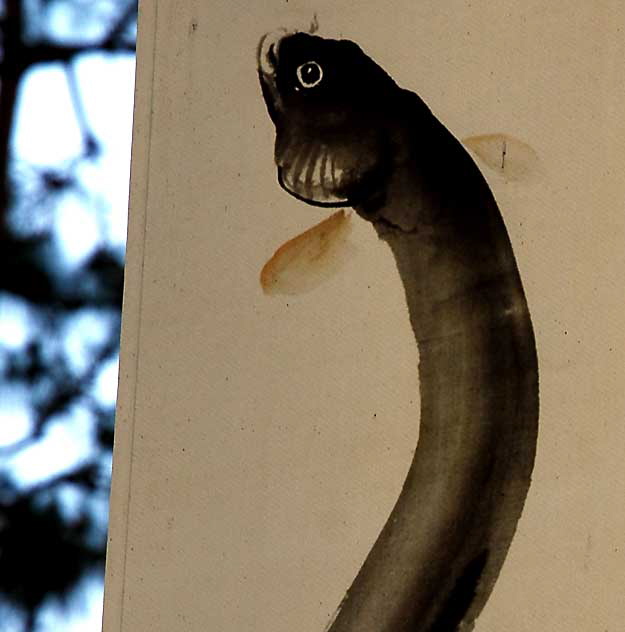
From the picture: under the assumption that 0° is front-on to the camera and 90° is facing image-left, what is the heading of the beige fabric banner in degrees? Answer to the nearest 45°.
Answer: approximately 0°
